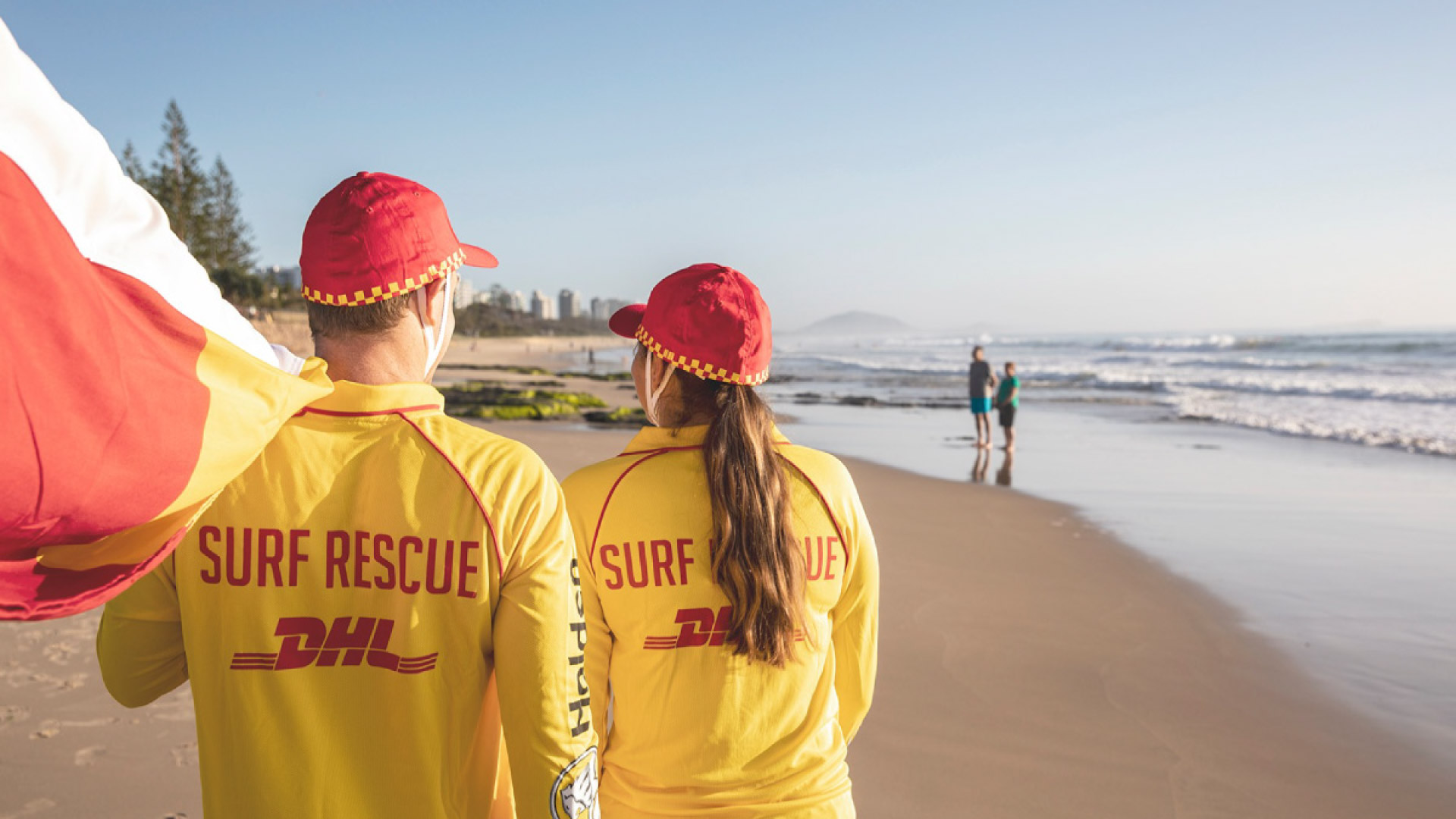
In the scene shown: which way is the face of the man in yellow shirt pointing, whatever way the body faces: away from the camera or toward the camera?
away from the camera

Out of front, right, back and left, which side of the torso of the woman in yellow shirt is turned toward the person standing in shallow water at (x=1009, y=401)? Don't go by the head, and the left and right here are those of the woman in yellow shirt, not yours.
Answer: front

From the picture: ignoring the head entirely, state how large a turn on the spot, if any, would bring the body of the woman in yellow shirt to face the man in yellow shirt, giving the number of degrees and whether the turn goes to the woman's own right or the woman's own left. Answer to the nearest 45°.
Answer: approximately 135° to the woman's own left

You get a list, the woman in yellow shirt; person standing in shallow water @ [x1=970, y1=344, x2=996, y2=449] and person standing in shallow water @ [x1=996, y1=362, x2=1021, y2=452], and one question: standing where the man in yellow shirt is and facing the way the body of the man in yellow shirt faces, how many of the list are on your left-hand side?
0

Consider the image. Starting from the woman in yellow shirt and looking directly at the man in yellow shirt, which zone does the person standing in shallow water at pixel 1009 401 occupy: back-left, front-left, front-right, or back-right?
back-right

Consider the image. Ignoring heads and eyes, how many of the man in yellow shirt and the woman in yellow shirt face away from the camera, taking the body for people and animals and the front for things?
2

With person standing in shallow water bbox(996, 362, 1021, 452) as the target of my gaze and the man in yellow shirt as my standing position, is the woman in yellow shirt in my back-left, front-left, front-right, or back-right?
front-right

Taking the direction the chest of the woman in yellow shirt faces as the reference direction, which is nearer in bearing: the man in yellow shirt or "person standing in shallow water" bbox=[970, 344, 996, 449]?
the person standing in shallow water

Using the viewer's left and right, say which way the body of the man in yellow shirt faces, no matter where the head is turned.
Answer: facing away from the viewer

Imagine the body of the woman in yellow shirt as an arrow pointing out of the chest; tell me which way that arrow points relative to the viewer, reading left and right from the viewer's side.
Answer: facing away from the viewer

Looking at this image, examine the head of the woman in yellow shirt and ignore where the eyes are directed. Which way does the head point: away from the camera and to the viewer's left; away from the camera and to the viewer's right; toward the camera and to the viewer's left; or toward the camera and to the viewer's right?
away from the camera and to the viewer's left

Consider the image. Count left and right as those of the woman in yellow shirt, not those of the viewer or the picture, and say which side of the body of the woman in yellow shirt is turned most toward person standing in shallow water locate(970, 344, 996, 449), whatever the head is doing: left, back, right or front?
front

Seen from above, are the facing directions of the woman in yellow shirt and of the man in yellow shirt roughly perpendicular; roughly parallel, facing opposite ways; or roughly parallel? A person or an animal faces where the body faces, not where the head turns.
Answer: roughly parallel

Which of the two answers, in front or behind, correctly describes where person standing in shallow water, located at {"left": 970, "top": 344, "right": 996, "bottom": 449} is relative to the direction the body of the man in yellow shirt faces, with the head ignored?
in front
